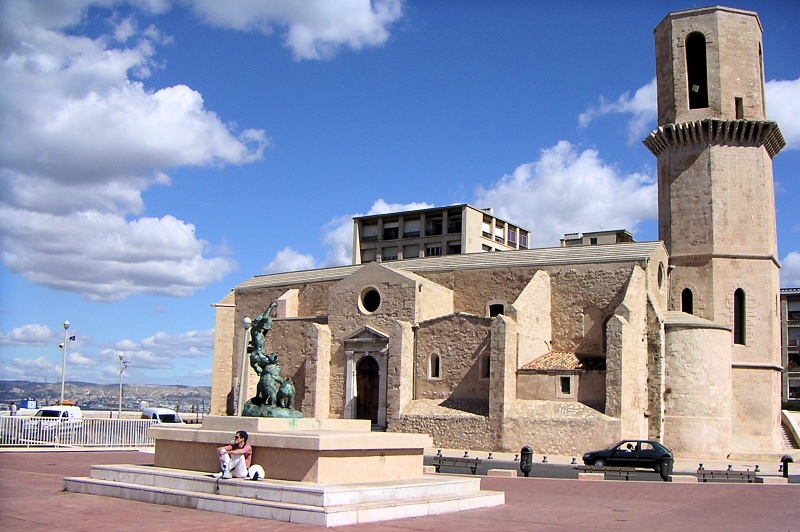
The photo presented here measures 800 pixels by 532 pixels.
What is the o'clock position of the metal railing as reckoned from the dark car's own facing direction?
The metal railing is roughly at 12 o'clock from the dark car.

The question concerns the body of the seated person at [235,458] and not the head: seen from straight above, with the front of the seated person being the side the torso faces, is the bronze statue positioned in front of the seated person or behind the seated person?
behind

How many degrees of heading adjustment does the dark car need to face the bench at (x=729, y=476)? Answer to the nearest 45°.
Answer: approximately 135° to its left

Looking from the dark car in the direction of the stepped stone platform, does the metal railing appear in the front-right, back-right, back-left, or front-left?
front-right

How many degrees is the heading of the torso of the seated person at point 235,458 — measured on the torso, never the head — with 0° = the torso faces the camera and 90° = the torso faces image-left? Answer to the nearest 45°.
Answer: approximately 45°

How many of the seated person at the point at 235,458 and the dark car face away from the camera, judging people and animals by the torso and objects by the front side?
0

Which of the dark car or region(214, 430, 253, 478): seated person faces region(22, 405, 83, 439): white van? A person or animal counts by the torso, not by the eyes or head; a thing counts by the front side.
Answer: the dark car

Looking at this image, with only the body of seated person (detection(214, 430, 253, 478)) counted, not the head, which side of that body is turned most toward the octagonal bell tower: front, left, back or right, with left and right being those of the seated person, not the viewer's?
back

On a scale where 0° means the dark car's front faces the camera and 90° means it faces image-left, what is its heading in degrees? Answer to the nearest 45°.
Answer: approximately 90°
